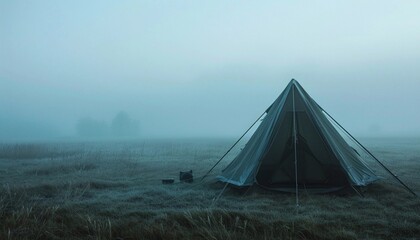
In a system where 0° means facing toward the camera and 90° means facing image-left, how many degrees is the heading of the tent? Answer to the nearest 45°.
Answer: approximately 0°
